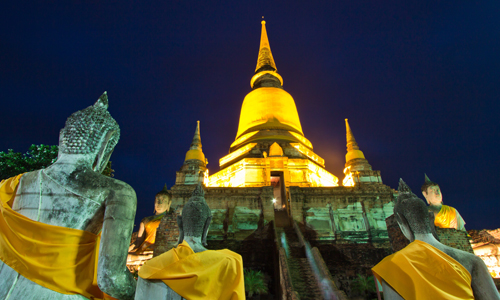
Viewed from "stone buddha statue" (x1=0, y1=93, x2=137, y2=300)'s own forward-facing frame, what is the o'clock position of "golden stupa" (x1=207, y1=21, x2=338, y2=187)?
The golden stupa is roughly at 12 o'clock from the stone buddha statue.

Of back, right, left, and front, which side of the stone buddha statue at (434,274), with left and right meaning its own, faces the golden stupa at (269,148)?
front

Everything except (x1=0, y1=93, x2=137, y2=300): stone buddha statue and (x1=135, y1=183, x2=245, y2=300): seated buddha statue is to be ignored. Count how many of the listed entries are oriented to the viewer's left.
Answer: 0

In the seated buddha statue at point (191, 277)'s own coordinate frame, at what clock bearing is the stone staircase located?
The stone staircase is roughly at 1 o'clock from the seated buddha statue.

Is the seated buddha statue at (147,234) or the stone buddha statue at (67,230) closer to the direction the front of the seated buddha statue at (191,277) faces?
the seated buddha statue

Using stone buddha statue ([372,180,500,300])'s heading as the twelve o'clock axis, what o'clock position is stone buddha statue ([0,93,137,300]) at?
stone buddha statue ([0,93,137,300]) is roughly at 9 o'clock from stone buddha statue ([372,180,500,300]).

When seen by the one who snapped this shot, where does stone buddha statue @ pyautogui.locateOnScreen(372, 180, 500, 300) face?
facing away from the viewer and to the left of the viewer

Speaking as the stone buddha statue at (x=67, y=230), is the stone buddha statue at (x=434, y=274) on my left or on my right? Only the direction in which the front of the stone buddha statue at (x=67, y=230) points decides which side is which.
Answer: on my right

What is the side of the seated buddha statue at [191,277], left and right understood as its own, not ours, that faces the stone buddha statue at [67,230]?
left

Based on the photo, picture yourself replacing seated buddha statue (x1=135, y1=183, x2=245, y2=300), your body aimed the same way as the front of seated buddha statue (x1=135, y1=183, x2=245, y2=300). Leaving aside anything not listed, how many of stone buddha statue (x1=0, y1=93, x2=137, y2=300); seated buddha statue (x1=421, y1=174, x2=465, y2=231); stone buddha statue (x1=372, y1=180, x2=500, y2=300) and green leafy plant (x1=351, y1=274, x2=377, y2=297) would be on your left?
1

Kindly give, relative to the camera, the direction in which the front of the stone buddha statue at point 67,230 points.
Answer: facing away from the viewer and to the right of the viewer

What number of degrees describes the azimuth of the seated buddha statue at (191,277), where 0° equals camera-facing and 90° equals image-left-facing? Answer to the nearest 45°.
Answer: approximately 180°
